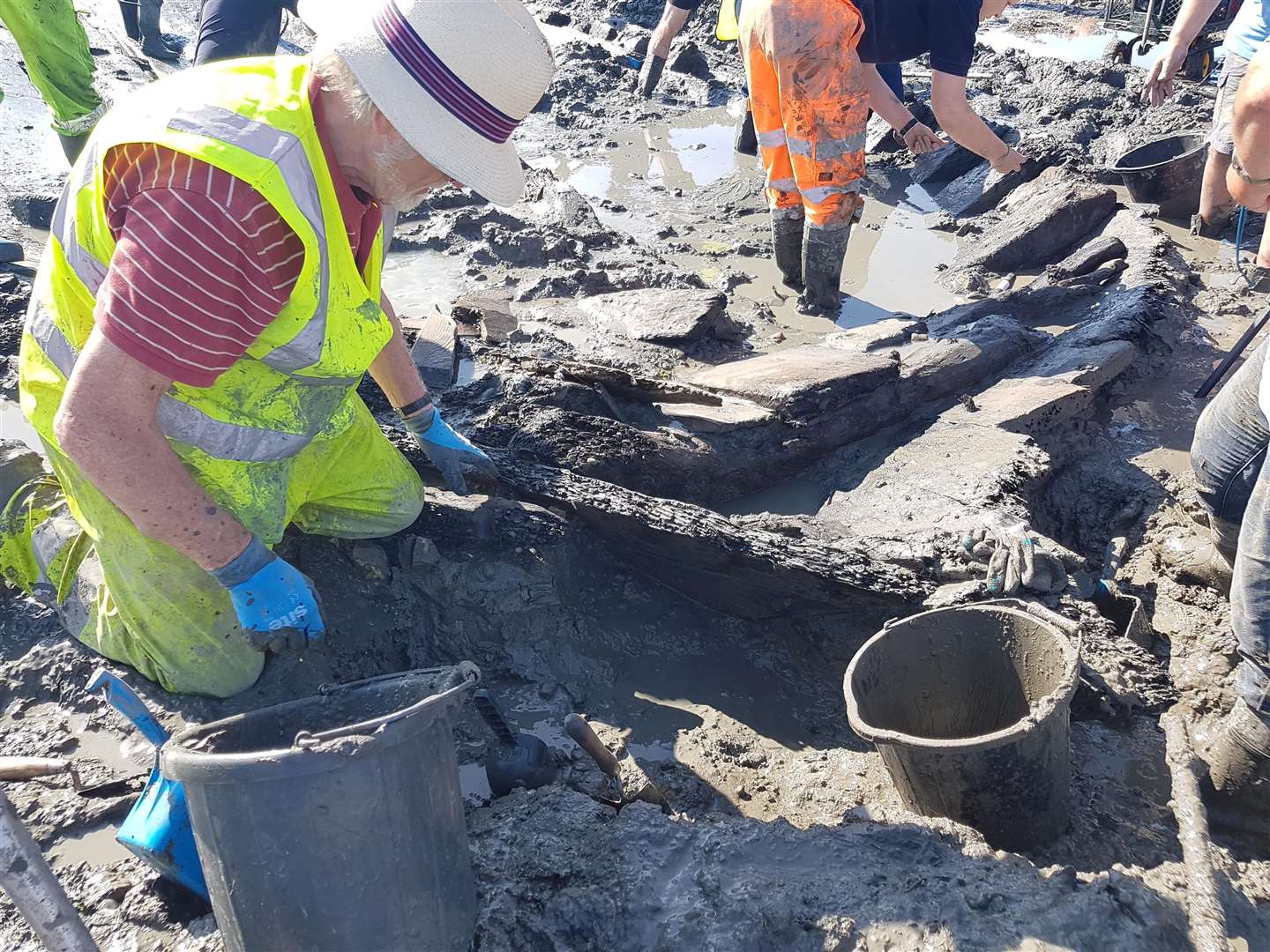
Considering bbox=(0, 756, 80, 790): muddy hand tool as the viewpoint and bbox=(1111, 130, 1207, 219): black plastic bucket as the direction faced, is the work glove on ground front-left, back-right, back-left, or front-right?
front-right
